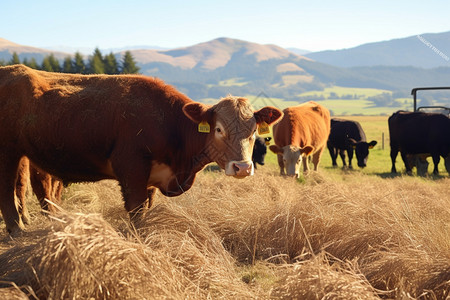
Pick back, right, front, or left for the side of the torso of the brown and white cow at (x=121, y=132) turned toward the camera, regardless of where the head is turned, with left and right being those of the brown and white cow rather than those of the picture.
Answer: right

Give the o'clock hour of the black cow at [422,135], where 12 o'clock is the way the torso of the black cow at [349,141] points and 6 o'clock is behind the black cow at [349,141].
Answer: the black cow at [422,135] is roughly at 12 o'clock from the black cow at [349,141].

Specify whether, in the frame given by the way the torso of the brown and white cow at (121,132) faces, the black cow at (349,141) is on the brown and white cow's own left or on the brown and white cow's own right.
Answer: on the brown and white cow's own left

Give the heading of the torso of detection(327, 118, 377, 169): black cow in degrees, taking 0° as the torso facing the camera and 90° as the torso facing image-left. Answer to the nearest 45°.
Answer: approximately 315°

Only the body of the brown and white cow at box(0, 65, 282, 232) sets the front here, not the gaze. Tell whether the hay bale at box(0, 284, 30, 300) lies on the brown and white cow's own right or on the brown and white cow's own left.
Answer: on the brown and white cow's own right

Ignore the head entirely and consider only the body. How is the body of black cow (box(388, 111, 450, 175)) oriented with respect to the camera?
to the viewer's right

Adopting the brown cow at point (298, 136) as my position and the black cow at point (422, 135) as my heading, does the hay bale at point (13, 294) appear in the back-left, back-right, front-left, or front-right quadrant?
back-right
